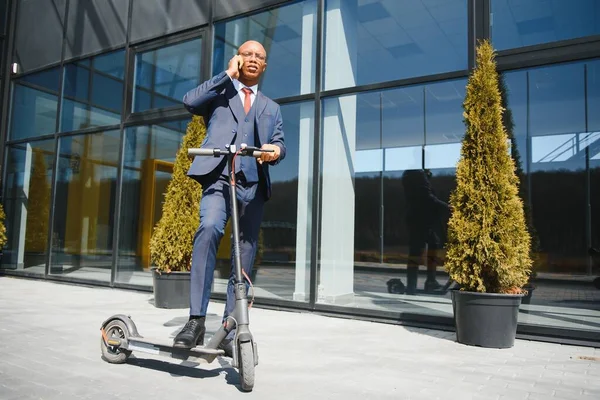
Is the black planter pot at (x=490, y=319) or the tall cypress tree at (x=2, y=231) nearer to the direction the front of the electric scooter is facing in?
the black planter pot

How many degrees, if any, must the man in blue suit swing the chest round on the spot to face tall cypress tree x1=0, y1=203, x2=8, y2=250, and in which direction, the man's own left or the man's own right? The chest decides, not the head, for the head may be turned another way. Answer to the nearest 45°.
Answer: approximately 135° to the man's own right

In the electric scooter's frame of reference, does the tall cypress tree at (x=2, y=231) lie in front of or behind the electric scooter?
behind

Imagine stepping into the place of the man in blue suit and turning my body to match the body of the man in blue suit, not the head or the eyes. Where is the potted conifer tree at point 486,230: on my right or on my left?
on my left

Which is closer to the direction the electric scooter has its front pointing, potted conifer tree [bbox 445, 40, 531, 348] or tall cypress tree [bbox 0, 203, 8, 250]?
the potted conifer tree

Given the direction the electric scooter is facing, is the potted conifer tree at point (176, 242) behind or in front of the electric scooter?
behind

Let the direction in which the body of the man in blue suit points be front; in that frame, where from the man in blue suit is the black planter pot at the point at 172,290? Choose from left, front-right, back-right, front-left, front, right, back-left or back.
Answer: back

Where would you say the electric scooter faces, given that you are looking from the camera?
facing the viewer and to the right of the viewer

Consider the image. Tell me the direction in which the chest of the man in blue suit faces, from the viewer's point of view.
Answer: toward the camera

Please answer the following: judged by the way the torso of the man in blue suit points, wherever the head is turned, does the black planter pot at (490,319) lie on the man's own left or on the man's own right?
on the man's own left

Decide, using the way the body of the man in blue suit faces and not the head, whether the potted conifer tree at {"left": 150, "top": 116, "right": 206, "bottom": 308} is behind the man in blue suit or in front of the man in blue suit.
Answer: behind

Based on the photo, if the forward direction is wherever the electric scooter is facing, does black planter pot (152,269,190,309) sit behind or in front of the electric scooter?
behind
